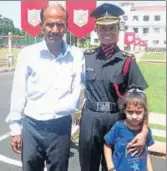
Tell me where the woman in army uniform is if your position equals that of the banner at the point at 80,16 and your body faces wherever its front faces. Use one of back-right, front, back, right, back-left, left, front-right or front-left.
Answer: front

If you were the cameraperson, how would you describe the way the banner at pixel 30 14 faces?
facing the viewer

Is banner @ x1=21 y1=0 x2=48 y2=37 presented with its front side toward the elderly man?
yes

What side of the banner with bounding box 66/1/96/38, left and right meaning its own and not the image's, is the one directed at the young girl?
front

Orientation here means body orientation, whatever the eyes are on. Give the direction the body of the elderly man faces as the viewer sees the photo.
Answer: toward the camera

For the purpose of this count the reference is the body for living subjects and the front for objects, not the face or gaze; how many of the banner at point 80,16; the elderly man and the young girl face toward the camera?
3

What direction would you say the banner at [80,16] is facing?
toward the camera

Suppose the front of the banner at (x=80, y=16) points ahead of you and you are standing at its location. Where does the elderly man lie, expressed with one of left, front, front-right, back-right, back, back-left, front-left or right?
front

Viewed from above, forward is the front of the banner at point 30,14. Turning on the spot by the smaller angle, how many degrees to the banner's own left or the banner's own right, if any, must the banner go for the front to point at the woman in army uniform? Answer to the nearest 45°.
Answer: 0° — it already faces them
